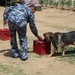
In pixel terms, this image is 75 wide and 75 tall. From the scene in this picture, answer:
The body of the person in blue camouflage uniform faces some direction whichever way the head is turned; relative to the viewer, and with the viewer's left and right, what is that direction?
facing away from the viewer and to the right of the viewer

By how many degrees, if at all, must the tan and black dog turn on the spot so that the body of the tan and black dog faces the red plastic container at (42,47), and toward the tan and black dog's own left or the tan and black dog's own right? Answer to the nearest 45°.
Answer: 0° — it already faces it

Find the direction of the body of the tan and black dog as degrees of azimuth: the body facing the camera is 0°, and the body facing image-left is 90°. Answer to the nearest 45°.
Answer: approximately 90°

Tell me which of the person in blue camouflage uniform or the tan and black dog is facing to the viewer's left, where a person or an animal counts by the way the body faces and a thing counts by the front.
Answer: the tan and black dog

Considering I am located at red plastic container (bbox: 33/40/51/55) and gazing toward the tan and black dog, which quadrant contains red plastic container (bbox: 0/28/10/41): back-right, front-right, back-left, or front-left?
back-left

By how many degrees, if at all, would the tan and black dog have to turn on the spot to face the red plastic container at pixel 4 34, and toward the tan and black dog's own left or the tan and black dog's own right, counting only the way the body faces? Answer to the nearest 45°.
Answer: approximately 45° to the tan and black dog's own right

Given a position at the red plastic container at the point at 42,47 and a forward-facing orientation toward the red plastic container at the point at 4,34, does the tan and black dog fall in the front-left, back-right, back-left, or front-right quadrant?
back-right

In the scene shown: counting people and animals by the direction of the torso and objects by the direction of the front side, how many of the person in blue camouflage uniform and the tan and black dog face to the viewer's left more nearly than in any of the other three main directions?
1
